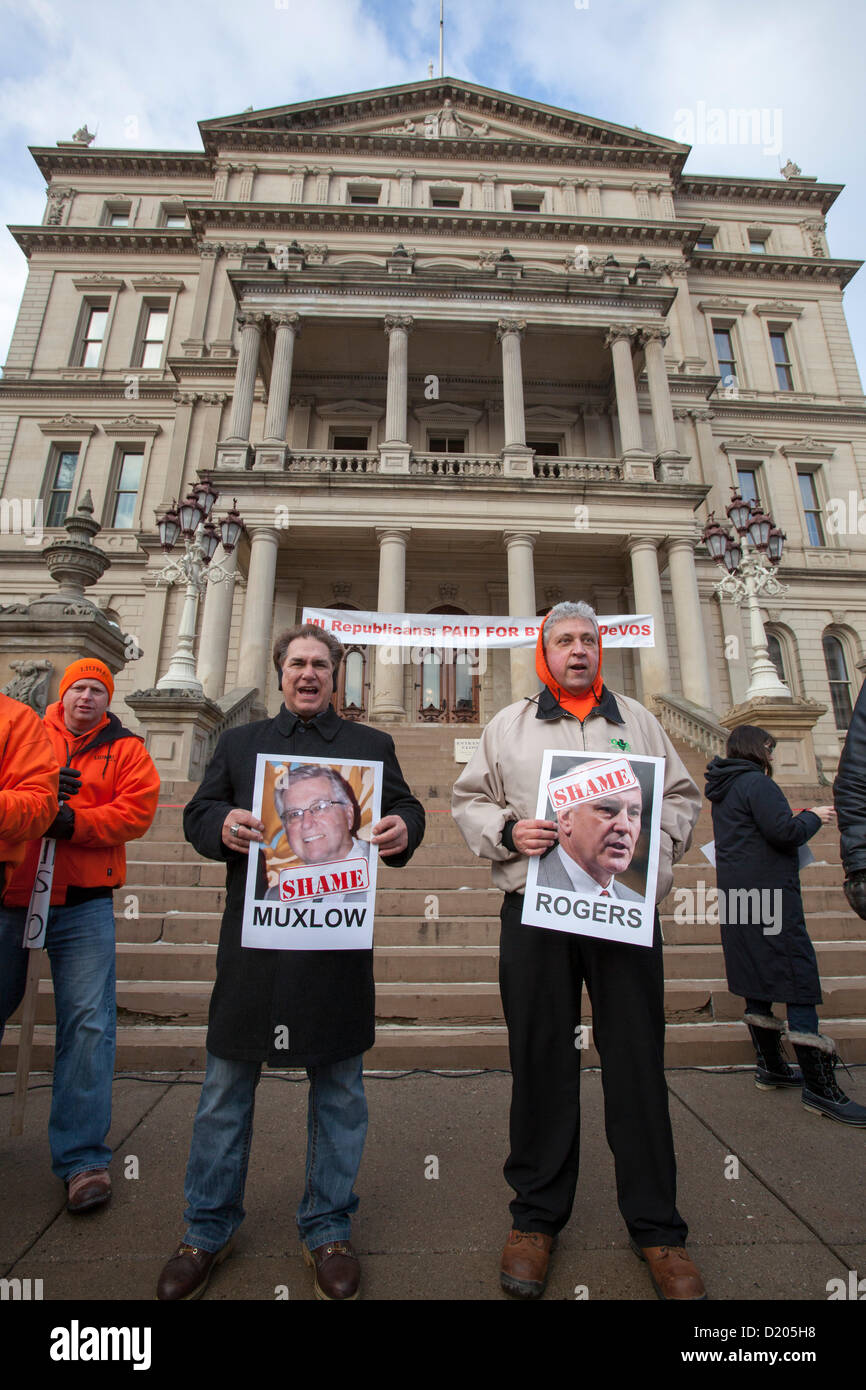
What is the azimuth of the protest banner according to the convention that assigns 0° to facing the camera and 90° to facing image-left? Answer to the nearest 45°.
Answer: approximately 0°

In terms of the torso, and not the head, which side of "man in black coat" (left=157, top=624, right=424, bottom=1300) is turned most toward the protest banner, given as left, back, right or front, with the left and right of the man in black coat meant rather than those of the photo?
back

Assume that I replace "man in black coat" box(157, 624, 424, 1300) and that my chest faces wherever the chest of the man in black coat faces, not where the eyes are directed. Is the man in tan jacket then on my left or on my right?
on my left

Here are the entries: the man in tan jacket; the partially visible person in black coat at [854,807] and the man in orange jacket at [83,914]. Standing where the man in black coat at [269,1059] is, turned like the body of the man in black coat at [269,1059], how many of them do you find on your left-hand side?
2

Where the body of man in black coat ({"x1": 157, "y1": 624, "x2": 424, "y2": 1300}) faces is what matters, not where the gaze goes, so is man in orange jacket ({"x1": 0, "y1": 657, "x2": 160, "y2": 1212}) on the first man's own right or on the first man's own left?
on the first man's own right

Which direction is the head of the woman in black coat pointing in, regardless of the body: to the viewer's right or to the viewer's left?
to the viewer's right
